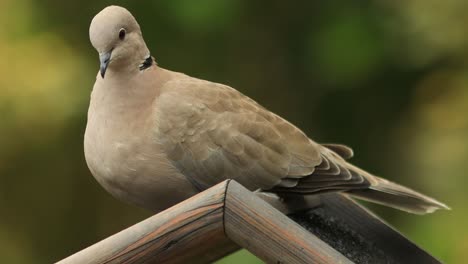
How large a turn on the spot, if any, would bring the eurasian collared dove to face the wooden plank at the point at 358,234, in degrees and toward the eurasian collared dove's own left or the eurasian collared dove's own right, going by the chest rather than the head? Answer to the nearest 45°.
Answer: approximately 135° to the eurasian collared dove's own left

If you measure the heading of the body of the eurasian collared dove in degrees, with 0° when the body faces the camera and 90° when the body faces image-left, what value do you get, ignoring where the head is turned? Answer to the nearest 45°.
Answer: approximately 45°
